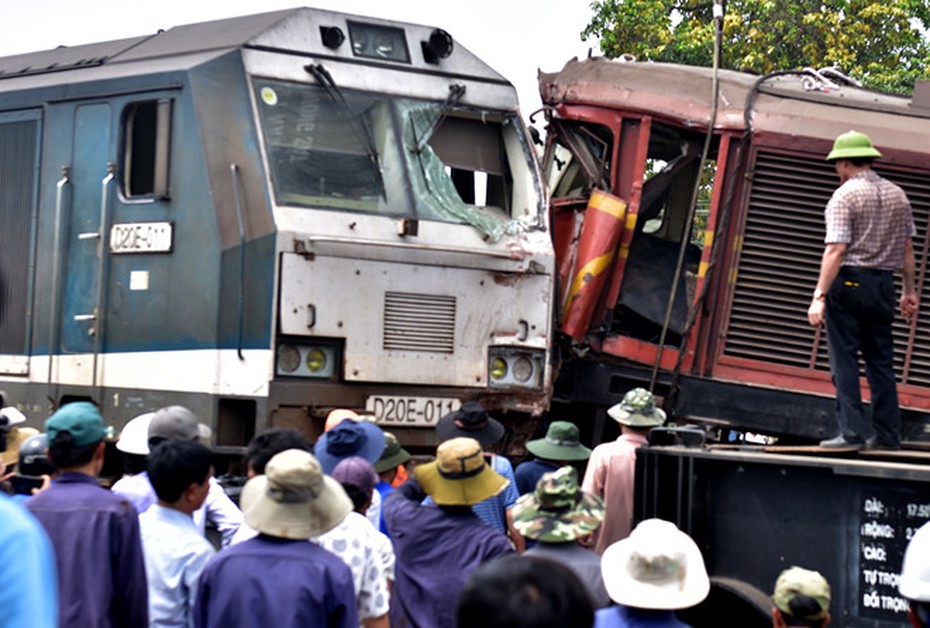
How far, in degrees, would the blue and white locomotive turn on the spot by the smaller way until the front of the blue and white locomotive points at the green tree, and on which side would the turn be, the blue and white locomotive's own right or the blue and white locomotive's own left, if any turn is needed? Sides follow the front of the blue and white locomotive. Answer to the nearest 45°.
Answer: approximately 90° to the blue and white locomotive's own left

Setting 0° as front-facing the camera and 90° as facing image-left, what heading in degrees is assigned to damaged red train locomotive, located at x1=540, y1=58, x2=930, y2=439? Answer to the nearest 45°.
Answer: approximately 90°

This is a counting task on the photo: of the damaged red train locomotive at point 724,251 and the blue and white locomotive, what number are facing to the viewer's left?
1

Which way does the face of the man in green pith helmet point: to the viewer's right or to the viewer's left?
to the viewer's left

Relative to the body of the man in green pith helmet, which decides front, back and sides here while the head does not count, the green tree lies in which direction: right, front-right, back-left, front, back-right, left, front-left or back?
front-right

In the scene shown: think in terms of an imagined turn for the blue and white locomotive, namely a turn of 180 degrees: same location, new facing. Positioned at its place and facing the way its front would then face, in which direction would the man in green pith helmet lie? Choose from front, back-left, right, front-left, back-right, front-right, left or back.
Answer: back

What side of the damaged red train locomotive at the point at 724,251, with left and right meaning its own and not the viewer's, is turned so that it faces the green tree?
right

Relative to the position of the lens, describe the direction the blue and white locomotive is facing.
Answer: facing the viewer and to the right of the viewer

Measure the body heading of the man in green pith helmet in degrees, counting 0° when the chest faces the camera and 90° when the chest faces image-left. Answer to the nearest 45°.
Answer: approximately 135°
